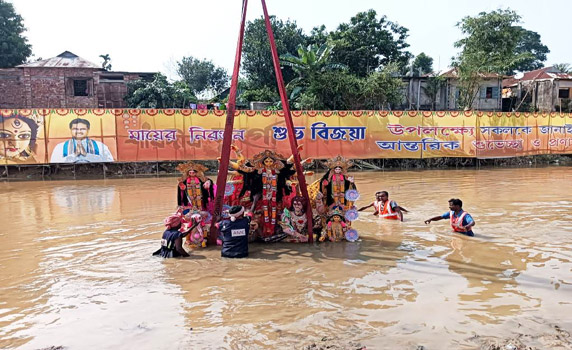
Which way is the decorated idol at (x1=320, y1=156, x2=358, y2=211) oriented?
toward the camera

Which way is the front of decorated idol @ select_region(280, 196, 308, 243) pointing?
toward the camera

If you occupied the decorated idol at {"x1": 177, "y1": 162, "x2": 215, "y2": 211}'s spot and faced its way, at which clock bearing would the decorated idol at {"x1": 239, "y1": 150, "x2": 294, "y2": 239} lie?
the decorated idol at {"x1": 239, "y1": 150, "x2": 294, "y2": 239} is roughly at 9 o'clock from the decorated idol at {"x1": 177, "y1": 162, "x2": 215, "y2": 211}.

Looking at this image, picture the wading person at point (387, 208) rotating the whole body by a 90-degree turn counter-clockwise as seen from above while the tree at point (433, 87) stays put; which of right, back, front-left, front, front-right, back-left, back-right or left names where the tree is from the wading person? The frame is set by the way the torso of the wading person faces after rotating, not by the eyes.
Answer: back-left

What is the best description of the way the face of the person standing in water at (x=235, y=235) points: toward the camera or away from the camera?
away from the camera

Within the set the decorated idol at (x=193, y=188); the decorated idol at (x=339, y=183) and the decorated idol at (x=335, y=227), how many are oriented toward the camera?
3

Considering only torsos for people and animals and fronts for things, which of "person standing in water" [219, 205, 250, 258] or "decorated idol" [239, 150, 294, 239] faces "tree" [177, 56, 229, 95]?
the person standing in water

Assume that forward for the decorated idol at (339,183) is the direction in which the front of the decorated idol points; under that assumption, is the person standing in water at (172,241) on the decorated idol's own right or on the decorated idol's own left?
on the decorated idol's own right

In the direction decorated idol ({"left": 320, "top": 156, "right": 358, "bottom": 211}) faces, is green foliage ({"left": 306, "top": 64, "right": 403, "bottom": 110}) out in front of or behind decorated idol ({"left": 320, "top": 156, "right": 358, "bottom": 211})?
behind

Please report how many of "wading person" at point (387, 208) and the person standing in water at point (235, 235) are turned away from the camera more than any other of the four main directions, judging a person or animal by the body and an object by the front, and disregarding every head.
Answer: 1

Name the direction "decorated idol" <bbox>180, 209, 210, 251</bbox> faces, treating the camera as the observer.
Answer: facing the viewer

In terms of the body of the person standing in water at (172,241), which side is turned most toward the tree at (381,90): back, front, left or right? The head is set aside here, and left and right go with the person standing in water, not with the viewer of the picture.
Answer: front

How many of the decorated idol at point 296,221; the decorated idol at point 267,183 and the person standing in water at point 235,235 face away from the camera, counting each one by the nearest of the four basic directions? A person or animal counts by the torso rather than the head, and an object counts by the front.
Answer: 1

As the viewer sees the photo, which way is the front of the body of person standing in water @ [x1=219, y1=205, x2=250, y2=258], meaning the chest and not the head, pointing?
away from the camera

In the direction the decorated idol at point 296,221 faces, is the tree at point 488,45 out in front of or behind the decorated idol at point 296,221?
behind
